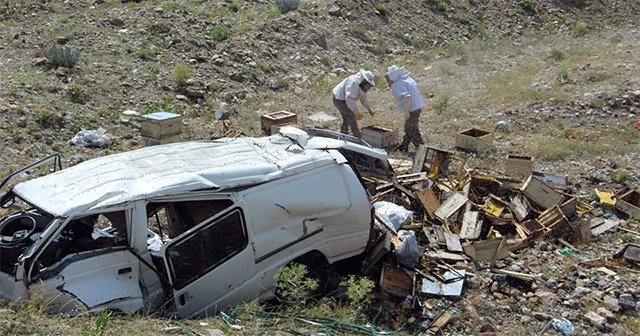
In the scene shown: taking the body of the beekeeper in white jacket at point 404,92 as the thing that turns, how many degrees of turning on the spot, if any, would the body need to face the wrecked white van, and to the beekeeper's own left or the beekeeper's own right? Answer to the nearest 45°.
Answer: approximately 90° to the beekeeper's own left

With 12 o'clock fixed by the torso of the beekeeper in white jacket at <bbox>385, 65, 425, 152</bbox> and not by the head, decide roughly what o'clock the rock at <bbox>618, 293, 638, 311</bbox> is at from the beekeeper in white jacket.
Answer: The rock is roughly at 8 o'clock from the beekeeper in white jacket.

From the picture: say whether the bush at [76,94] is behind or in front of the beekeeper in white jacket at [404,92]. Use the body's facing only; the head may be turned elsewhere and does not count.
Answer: in front

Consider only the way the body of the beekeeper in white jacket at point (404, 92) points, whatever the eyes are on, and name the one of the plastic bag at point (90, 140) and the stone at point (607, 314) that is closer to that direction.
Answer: the plastic bag

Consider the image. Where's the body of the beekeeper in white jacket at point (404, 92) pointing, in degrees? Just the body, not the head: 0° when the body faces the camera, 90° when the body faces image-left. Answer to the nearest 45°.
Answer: approximately 90°

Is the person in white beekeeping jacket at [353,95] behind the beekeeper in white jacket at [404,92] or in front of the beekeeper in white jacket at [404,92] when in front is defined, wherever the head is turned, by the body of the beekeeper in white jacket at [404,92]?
in front

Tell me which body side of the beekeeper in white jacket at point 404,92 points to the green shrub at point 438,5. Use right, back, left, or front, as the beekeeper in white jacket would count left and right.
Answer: right

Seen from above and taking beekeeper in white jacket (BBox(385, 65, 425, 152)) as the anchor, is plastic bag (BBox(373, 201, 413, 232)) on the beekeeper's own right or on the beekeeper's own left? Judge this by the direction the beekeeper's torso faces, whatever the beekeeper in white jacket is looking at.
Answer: on the beekeeper's own left

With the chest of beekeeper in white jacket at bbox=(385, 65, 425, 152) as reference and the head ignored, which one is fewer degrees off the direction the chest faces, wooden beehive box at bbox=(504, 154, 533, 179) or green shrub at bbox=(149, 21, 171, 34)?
the green shrub

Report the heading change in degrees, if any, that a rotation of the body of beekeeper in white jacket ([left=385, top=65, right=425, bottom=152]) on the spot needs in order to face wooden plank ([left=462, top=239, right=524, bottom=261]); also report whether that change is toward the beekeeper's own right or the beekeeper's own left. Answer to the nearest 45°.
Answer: approximately 90° to the beekeeper's own left

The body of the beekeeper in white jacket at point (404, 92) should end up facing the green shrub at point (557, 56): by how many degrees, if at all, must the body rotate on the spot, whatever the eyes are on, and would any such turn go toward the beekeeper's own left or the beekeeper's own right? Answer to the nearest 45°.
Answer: approximately 135° to the beekeeper's own right

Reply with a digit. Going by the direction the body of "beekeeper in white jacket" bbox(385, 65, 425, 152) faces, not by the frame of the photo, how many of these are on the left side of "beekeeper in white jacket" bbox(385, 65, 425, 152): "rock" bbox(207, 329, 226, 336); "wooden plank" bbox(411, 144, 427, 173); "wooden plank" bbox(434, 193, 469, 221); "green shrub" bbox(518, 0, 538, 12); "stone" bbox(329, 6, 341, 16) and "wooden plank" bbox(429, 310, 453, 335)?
4

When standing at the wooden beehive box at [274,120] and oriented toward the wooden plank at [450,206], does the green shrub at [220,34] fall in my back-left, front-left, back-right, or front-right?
back-left

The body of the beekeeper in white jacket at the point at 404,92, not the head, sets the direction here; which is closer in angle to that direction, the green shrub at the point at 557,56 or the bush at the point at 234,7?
the bush

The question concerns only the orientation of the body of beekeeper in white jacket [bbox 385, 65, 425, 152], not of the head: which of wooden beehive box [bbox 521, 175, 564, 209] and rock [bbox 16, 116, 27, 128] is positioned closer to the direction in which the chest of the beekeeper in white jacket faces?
the rock
